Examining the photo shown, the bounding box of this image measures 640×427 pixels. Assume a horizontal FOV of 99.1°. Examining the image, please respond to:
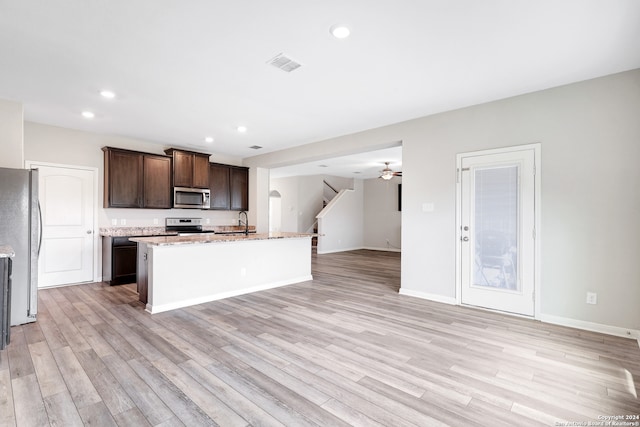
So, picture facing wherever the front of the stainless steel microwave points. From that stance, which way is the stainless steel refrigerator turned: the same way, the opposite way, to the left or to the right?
to the left

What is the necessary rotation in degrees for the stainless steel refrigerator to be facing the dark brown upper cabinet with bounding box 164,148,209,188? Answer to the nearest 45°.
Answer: approximately 45° to its left

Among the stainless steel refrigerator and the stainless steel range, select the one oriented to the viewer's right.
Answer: the stainless steel refrigerator

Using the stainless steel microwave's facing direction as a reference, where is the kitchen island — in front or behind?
in front

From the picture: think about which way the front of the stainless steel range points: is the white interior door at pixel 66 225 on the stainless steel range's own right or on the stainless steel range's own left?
on the stainless steel range's own right

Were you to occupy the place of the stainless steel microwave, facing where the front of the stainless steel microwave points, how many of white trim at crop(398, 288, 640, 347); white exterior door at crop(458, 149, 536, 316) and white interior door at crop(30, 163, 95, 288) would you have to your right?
1

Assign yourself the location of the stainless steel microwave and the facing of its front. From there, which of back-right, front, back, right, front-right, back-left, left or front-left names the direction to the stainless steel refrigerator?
front-right

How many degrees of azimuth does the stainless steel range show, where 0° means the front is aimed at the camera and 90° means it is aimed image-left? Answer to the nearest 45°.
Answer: approximately 0°

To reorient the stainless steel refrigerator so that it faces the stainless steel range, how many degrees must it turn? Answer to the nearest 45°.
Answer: approximately 45° to its left

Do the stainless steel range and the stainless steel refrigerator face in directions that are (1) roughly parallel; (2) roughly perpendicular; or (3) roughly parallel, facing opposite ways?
roughly perpendicular

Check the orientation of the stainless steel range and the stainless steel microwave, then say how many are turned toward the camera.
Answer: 2

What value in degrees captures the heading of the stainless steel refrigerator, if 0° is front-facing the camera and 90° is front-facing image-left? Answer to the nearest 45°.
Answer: approximately 270°
